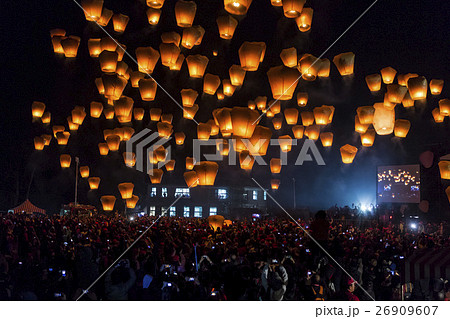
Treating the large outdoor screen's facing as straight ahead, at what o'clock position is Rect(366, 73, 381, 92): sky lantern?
The sky lantern is roughly at 12 o'clock from the large outdoor screen.

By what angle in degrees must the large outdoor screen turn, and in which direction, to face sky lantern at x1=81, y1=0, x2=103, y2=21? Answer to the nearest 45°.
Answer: approximately 45° to its right

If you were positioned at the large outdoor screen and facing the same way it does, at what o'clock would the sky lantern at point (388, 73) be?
The sky lantern is roughly at 12 o'clock from the large outdoor screen.

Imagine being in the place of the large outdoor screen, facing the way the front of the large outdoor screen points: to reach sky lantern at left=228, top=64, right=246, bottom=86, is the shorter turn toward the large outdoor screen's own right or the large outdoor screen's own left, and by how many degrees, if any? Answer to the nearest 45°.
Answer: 0° — it already faces it

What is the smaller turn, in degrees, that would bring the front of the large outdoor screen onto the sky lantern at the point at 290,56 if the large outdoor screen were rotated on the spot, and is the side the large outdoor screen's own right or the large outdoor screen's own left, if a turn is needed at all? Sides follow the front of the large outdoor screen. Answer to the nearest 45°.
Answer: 0° — it already faces it

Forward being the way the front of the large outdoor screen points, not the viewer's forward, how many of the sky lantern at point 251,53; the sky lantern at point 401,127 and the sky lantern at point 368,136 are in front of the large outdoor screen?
3

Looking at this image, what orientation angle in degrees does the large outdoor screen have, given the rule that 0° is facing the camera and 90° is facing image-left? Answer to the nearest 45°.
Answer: approximately 0°

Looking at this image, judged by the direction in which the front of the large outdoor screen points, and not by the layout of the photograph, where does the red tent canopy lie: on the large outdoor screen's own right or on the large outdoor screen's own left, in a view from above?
on the large outdoor screen's own right

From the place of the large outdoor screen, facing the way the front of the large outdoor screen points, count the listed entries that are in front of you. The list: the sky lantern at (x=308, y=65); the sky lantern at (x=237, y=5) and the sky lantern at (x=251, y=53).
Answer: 3

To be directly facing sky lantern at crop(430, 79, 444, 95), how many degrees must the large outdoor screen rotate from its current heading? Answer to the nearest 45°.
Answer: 0° — it already faces it

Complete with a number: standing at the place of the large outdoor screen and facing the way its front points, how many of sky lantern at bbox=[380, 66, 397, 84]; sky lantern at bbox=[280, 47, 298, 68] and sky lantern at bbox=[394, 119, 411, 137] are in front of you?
3
